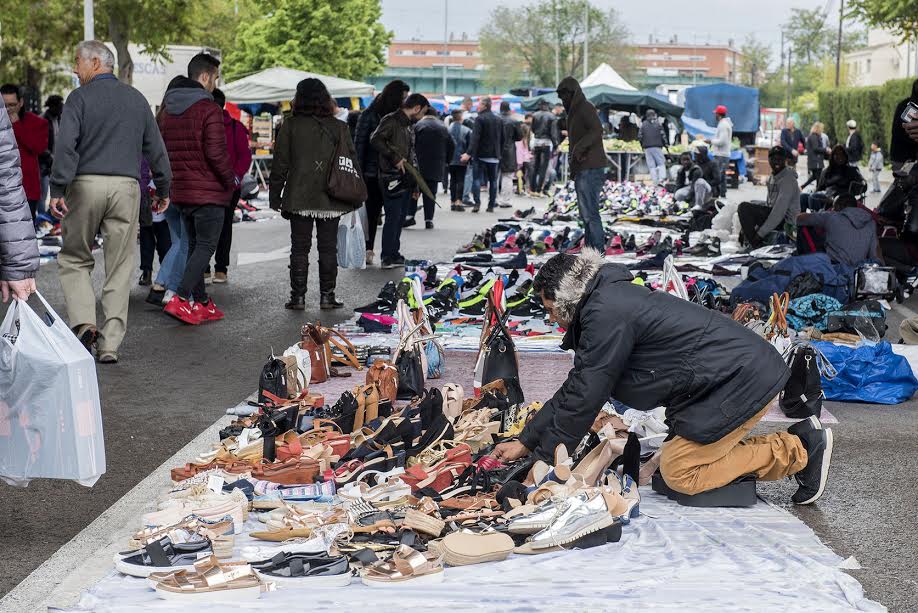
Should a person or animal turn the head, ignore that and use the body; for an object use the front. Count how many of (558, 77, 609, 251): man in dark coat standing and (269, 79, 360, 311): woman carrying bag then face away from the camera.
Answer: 1

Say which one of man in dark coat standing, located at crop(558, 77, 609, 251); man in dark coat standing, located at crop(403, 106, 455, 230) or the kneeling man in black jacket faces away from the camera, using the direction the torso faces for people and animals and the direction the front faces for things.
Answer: man in dark coat standing, located at crop(403, 106, 455, 230)

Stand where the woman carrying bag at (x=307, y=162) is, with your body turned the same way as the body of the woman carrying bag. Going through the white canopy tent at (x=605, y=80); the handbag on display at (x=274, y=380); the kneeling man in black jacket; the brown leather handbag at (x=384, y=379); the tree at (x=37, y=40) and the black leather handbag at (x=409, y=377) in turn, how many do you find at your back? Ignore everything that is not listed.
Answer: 4

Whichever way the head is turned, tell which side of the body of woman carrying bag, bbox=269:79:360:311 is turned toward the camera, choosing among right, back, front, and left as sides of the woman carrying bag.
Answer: back

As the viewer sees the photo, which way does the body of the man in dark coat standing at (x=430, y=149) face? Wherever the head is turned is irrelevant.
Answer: away from the camera

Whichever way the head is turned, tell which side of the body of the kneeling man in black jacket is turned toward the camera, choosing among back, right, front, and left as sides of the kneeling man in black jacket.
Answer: left

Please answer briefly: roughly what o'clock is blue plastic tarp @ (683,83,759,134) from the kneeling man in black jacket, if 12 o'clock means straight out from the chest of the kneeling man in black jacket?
The blue plastic tarp is roughly at 3 o'clock from the kneeling man in black jacket.

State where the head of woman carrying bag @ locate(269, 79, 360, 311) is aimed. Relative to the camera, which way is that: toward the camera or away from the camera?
away from the camera

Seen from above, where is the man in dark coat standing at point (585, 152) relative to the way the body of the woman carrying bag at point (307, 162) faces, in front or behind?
in front

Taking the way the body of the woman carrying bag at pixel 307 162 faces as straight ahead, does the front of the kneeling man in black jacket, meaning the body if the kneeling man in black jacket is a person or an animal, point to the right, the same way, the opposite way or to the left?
to the left

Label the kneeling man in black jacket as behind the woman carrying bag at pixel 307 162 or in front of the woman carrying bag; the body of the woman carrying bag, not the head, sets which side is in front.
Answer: behind

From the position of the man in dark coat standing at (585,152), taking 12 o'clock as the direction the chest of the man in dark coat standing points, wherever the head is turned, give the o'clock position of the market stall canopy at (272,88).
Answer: The market stall canopy is roughly at 2 o'clock from the man in dark coat standing.

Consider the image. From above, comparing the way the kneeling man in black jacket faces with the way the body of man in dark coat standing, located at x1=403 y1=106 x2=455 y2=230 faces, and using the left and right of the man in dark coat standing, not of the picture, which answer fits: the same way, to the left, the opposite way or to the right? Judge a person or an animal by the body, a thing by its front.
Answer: to the left

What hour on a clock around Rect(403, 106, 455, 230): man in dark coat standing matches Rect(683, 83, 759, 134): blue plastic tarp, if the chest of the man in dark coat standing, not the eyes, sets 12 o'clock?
The blue plastic tarp is roughly at 1 o'clock from the man in dark coat standing.

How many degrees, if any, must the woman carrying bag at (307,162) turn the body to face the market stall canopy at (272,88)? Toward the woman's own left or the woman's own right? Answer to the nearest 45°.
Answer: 0° — they already face it

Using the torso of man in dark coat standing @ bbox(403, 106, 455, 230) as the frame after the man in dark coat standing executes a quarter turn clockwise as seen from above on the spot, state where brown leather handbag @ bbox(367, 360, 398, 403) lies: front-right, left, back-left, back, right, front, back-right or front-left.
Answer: right

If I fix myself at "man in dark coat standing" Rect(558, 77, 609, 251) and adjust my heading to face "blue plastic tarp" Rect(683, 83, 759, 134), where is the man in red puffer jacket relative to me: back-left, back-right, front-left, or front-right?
back-left
